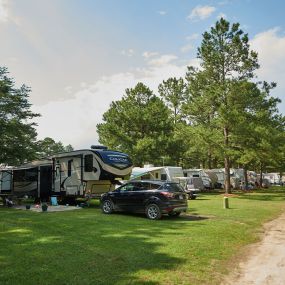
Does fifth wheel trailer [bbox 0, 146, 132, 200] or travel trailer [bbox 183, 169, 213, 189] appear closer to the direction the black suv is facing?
the fifth wheel trailer

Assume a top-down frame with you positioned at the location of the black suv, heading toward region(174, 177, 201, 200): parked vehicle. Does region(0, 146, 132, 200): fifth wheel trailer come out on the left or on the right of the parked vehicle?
left

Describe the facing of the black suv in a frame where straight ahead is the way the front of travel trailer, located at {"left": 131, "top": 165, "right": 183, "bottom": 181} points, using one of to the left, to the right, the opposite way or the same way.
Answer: the opposite way

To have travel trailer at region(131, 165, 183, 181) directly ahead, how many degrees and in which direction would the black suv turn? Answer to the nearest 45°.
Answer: approximately 45° to its right

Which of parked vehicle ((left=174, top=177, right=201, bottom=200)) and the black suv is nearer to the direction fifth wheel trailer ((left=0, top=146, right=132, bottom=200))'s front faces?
the black suv

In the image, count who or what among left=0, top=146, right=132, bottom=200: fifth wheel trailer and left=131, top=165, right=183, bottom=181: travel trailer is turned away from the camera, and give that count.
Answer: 0

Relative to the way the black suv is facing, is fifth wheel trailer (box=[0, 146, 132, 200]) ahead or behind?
ahead

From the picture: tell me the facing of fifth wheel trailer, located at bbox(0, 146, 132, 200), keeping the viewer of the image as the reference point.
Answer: facing the viewer and to the right of the viewer

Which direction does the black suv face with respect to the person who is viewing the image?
facing away from the viewer and to the left of the viewer

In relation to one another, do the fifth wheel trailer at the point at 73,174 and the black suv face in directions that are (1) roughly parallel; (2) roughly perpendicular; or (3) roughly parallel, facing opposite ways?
roughly parallel, facing opposite ways

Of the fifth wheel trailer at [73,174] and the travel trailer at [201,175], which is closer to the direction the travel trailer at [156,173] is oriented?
the fifth wheel trailer
